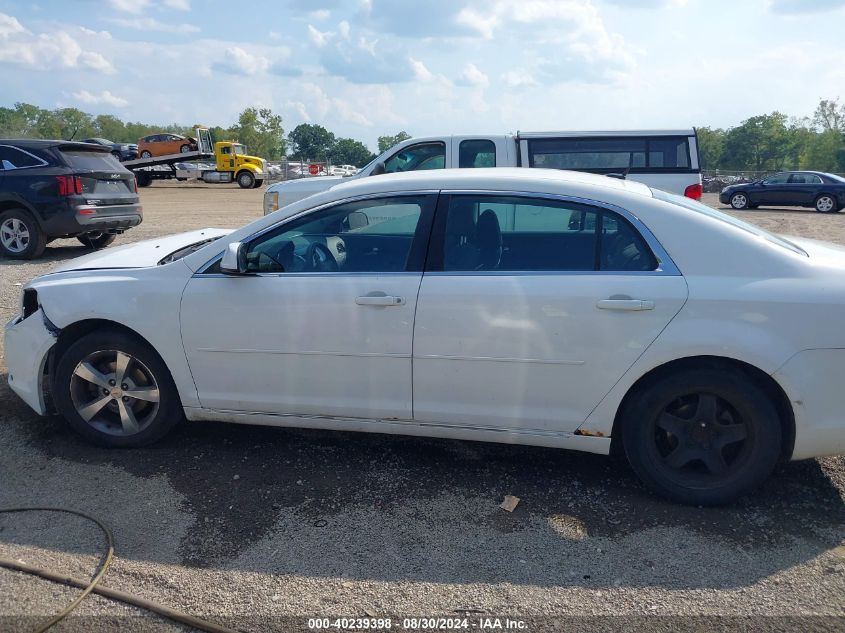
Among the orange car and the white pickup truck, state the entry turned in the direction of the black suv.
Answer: the white pickup truck

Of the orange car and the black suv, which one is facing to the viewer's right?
the orange car

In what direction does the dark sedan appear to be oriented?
to the viewer's left

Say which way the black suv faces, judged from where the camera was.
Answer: facing away from the viewer and to the left of the viewer

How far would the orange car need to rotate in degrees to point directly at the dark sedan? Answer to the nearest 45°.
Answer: approximately 45° to its right

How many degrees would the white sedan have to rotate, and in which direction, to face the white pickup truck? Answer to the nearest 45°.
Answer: approximately 90° to its right

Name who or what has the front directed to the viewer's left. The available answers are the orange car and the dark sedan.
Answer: the dark sedan

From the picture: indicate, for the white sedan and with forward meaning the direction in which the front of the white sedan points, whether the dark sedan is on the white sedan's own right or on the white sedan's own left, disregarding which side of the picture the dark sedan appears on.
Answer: on the white sedan's own right

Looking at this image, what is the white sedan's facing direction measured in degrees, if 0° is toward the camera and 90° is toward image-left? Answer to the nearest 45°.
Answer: approximately 90°

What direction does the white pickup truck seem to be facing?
to the viewer's left

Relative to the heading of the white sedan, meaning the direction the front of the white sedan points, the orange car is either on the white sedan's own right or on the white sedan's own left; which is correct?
on the white sedan's own right

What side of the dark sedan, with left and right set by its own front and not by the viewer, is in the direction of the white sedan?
left

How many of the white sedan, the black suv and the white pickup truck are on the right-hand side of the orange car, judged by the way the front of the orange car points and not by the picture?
3

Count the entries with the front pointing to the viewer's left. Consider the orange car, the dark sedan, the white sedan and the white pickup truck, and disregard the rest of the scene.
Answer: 3

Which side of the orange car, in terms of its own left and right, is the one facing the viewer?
right
